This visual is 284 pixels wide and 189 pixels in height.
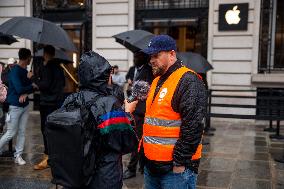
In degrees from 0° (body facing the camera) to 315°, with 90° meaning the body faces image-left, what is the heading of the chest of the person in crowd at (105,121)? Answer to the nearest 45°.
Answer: approximately 225°

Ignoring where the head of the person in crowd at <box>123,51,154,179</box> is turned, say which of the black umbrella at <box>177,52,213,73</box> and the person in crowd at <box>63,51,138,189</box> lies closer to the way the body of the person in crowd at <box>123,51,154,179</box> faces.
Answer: the person in crowd

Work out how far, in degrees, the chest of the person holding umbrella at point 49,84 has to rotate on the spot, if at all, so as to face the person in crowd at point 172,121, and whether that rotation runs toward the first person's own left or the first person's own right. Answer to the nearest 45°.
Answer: approximately 90° to the first person's own left

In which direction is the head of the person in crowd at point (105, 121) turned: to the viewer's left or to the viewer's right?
to the viewer's right

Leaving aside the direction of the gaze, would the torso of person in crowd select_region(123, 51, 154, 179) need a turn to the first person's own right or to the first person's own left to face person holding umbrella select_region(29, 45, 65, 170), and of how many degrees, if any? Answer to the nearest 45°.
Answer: approximately 90° to the first person's own right

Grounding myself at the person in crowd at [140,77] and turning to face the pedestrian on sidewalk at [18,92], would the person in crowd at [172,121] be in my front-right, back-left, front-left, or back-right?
back-left

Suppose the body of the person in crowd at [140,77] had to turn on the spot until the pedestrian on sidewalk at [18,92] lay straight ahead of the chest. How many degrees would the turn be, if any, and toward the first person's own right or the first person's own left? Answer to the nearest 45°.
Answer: approximately 90° to the first person's own right

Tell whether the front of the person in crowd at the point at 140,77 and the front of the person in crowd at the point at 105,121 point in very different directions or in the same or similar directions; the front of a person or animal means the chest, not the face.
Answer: very different directions

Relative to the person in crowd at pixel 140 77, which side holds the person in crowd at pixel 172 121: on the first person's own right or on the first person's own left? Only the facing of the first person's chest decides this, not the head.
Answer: on the first person's own left

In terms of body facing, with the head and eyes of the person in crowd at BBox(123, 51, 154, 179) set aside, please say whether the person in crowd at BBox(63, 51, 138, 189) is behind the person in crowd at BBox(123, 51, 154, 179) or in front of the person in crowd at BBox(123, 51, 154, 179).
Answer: in front
